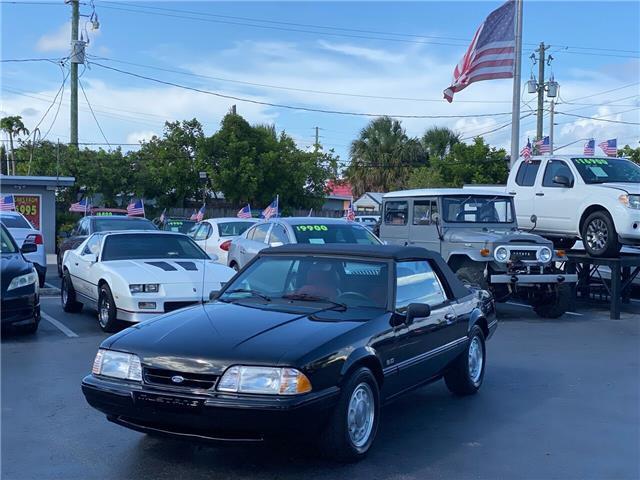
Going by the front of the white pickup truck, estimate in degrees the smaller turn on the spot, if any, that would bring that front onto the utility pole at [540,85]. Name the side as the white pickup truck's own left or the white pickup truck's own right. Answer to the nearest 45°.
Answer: approximately 135° to the white pickup truck's own left

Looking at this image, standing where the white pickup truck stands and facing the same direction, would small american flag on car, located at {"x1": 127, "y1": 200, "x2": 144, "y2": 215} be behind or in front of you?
behind

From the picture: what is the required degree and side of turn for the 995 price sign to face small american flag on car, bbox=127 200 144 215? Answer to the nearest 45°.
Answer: approximately 45° to its left

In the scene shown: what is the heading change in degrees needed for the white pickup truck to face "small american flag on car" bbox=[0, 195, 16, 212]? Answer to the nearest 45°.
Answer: approximately 135° to its right

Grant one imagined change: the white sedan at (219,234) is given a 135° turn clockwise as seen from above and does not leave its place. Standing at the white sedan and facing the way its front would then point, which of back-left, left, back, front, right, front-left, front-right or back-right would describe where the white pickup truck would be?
front-right

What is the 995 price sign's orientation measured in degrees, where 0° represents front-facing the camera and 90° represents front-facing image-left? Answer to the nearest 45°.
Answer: approximately 0°

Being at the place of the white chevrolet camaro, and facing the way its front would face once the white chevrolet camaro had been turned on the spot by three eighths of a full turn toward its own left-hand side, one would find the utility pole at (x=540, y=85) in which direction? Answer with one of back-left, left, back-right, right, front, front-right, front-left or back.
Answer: front-right

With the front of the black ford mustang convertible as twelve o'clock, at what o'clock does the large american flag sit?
The large american flag is roughly at 5 o'clock from the black ford mustang convertible.

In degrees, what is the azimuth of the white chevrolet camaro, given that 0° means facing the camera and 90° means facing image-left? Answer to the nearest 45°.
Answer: approximately 315°

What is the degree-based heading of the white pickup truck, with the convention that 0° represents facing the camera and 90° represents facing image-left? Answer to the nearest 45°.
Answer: approximately 315°

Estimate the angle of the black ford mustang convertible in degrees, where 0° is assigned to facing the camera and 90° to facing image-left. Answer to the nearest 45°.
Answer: approximately 45°
